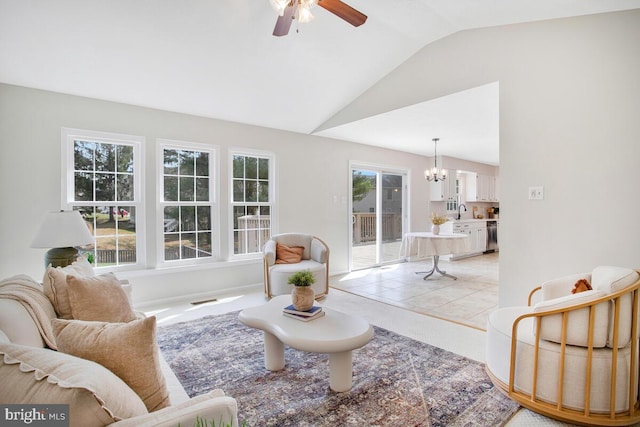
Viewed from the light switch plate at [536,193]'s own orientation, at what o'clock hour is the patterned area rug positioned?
The patterned area rug is roughly at 1 o'clock from the light switch plate.

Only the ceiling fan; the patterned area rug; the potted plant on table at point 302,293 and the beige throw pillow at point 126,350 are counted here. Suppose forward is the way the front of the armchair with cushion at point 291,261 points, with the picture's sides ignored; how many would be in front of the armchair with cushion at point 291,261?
4

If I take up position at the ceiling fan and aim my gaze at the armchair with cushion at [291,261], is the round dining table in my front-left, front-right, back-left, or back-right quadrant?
front-right

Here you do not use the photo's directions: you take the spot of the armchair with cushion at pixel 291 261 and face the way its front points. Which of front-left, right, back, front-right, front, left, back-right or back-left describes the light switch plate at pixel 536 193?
front-left

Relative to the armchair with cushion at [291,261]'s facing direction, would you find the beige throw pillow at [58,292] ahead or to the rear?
ahead

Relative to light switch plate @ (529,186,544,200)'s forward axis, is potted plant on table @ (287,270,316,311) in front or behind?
in front

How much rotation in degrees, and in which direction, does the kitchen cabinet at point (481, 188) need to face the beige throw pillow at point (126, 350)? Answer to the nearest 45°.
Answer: approximately 45° to its right

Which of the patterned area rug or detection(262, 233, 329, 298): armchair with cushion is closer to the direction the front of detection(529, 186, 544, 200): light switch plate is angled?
the patterned area rug

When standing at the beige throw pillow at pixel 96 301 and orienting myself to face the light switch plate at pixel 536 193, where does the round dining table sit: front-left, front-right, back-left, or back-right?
front-left

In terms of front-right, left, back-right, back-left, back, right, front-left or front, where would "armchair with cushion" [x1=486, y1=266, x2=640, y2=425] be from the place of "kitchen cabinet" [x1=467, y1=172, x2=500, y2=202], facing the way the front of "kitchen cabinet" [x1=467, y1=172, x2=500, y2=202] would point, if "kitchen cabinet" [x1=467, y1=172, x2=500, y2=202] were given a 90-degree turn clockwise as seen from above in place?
front-left

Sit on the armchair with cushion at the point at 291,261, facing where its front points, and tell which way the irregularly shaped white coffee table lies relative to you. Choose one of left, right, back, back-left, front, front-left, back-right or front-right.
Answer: front

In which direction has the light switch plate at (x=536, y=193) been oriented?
toward the camera

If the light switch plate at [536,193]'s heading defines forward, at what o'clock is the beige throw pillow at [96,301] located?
The beige throw pillow is roughly at 1 o'clock from the light switch plate.

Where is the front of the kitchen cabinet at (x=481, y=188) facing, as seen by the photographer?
facing the viewer and to the right of the viewer

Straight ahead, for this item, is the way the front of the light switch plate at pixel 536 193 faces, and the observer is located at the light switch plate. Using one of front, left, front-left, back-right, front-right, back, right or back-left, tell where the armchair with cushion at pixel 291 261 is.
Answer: right

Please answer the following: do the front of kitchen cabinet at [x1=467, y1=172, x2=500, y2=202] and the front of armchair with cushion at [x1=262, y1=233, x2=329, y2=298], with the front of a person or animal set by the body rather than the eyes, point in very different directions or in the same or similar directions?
same or similar directions

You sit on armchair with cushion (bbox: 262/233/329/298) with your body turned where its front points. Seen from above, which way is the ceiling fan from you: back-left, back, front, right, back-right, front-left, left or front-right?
front

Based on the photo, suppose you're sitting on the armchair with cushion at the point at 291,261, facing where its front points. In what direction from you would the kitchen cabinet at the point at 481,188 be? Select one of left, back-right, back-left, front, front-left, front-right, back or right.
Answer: back-left

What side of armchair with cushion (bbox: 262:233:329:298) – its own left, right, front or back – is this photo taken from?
front

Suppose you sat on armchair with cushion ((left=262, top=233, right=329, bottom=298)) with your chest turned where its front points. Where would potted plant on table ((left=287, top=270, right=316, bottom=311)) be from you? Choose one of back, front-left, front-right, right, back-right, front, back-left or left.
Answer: front

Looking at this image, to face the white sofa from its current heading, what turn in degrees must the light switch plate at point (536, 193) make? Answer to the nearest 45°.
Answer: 0° — it already faces it

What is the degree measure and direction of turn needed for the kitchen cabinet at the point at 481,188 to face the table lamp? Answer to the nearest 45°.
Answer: approximately 45° to its right
